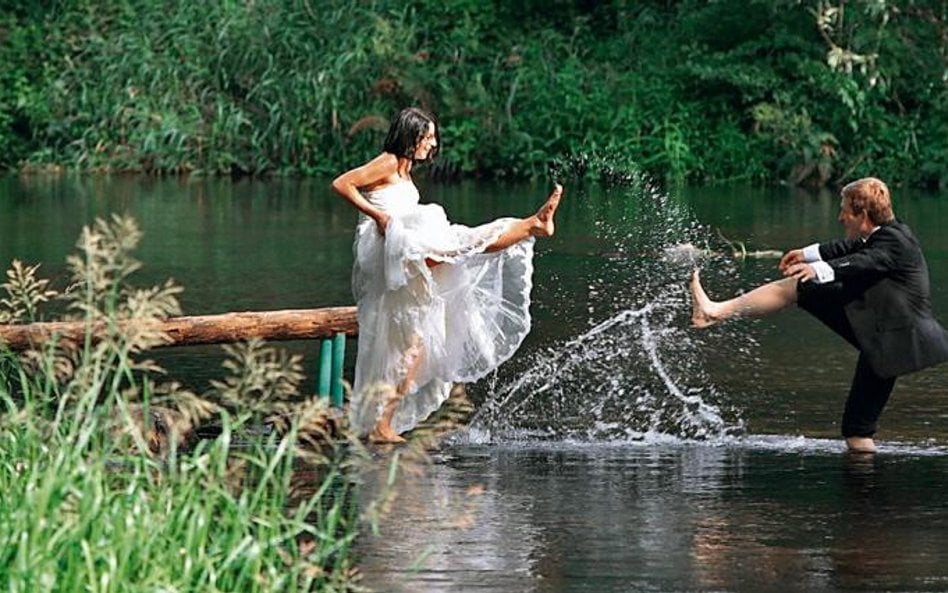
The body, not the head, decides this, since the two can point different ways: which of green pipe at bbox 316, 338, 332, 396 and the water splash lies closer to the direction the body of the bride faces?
the water splash

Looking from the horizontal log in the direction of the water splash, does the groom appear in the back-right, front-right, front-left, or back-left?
front-right

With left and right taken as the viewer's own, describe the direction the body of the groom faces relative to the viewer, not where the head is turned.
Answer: facing to the left of the viewer

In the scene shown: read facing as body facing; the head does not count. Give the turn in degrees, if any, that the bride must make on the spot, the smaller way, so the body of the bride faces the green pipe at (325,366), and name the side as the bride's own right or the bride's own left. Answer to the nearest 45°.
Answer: approximately 135° to the bride's own left

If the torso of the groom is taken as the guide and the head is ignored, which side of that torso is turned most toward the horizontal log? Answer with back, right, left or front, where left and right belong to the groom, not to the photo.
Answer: front

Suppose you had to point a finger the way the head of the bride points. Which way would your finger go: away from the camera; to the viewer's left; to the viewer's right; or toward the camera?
to the viewer's right

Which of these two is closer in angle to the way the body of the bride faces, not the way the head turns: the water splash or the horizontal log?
the water splash

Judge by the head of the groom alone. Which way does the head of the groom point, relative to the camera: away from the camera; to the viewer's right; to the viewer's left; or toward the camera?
to the viewer's left

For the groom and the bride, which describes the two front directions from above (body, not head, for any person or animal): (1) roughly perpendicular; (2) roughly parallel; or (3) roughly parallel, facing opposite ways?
roughly parallel, facing opposite ways

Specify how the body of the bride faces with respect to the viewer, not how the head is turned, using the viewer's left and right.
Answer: facing to the right of the viewer

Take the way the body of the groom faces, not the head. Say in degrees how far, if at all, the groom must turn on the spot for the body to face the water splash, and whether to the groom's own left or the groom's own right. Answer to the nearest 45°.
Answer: approximately 45° to the groom's own right
